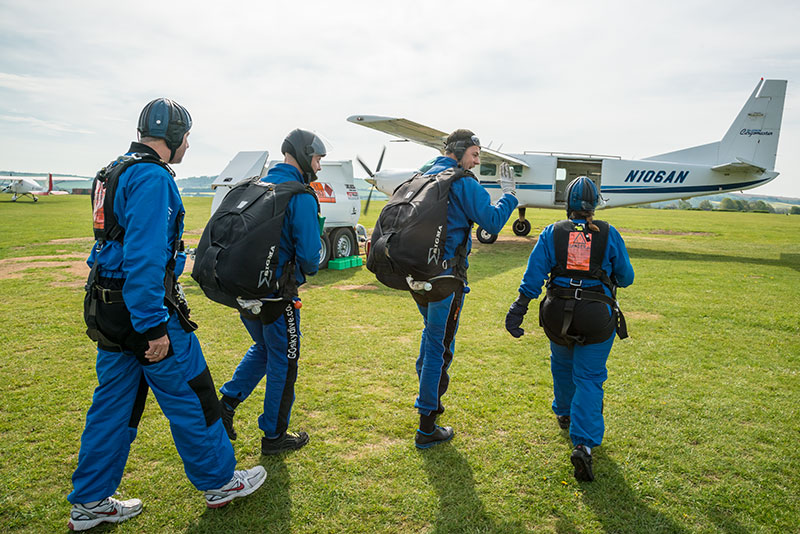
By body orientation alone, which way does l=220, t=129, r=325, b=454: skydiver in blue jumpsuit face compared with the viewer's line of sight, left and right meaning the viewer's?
facing away from the viewer and to the right of the viewer

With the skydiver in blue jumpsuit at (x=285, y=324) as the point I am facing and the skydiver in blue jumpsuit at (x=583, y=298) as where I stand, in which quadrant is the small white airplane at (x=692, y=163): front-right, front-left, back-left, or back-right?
back-right

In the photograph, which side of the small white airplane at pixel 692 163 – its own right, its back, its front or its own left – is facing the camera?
left

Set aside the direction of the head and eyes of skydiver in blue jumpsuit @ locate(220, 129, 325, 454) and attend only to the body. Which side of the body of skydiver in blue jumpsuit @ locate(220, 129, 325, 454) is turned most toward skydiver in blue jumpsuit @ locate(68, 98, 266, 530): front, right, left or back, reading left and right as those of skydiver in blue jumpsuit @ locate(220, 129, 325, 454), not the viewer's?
back

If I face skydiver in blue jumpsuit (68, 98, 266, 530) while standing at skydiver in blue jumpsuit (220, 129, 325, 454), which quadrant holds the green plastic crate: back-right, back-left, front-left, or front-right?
back-right

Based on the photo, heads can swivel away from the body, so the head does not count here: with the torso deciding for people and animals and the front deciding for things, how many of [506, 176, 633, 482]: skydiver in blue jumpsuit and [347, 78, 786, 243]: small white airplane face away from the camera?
1

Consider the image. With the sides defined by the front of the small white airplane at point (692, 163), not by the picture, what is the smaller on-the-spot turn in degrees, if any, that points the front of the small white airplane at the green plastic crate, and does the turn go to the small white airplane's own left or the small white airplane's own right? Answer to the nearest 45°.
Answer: approximately 45° to the small white airplane's own left

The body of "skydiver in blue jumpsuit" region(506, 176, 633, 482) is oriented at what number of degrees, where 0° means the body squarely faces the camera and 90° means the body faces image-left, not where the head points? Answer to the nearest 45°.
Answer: approximately 180°

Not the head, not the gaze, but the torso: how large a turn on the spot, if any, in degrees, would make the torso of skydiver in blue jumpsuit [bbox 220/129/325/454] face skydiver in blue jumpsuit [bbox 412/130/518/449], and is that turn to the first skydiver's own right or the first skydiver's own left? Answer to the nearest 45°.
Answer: approximately 45° to the first skydiver's own right

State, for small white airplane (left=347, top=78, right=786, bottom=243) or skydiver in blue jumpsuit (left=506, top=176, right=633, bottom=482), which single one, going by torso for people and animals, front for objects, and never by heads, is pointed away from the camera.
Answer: the skydiver in blue jumpsuit

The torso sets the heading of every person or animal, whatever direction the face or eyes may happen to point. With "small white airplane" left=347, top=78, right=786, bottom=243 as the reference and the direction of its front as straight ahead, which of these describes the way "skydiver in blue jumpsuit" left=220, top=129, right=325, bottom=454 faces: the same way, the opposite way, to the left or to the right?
to the right

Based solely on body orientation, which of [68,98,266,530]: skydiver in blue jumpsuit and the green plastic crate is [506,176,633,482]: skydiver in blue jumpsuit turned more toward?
the green plastic crate

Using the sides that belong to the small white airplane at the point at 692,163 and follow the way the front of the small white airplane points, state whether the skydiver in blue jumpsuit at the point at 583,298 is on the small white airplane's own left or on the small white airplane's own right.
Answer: on the small white airplane's own left
